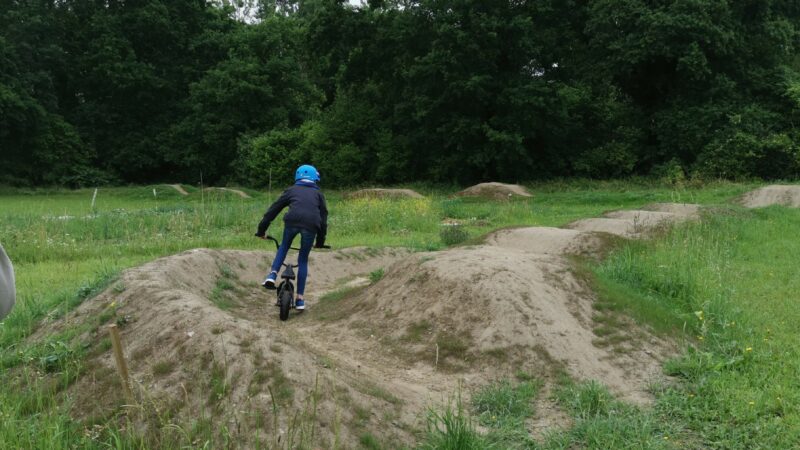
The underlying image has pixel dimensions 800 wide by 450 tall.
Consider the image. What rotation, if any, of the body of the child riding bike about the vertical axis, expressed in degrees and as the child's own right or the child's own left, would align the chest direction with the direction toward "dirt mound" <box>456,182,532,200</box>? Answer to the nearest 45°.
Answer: approximately 45° to the child's own right

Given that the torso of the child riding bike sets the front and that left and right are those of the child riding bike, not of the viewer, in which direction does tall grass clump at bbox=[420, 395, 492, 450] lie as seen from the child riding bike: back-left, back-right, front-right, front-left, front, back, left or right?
back

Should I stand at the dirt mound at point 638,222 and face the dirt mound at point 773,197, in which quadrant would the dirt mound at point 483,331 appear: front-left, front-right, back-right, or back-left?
back-right

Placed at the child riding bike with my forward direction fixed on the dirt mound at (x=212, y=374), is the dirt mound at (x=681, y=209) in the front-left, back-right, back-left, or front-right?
back-left

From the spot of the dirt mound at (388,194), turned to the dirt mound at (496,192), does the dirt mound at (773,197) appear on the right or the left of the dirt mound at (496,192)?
right

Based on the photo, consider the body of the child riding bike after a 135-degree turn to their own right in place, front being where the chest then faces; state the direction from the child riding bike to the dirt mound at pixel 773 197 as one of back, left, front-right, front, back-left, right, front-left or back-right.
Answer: left

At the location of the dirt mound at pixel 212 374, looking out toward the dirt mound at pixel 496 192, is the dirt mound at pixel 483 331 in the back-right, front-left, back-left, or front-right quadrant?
front-right

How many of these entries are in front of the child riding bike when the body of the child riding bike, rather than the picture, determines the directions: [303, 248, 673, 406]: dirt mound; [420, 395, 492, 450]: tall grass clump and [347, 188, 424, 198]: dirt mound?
1

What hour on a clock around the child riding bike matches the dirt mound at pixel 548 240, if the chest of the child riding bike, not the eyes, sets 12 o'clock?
The dirt mound is roughly at 2 o'clock from the child riding bike.

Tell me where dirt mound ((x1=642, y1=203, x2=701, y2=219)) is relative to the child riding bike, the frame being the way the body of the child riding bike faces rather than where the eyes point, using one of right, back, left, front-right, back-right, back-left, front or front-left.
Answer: front-right

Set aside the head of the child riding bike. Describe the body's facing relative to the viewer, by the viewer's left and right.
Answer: facing away from the viewer

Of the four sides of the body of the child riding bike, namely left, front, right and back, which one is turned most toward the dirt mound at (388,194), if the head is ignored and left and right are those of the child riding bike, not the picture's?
front

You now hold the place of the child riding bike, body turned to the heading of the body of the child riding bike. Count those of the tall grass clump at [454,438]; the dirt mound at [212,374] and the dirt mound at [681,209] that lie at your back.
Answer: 2
